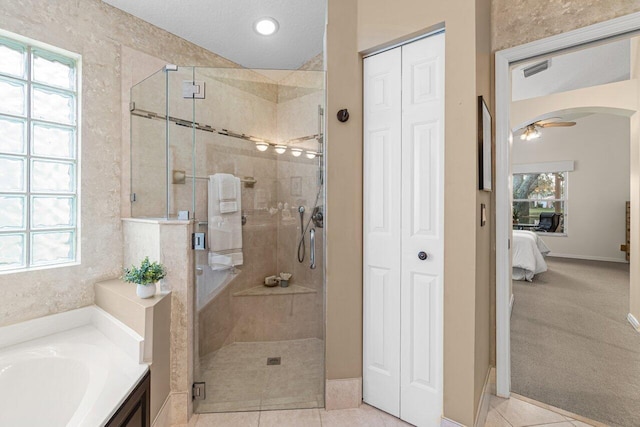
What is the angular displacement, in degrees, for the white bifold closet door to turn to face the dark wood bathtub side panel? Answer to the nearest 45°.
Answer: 0° — it already faces it

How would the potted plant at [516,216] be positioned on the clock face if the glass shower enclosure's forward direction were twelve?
The potted plant is roughly at 8 o'clock from the glass shower enclosure.

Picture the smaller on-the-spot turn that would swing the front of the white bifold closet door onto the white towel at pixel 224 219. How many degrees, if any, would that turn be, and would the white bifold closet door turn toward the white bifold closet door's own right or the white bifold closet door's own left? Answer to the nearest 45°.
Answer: approximately 45° to the white bifold closet door's own right

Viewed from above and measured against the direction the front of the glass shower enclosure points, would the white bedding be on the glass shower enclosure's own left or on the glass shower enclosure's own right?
on the glass shower enclosure's own left

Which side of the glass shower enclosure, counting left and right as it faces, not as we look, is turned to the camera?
front

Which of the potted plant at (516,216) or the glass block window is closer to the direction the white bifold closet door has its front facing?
the glass block window

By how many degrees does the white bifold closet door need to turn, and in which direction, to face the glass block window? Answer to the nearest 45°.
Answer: approximately 45° to its right

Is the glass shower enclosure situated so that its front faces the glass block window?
no

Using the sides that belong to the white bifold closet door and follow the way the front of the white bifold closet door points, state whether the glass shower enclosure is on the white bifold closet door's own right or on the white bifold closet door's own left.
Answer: on the white bifold closet door's own right

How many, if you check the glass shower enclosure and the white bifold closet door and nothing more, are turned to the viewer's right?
0

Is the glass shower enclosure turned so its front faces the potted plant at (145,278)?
no

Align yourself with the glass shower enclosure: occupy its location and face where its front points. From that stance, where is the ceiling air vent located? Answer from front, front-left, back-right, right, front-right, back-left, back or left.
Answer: left

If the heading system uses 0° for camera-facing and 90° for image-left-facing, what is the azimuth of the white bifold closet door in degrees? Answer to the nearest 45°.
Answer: approximately 45°
